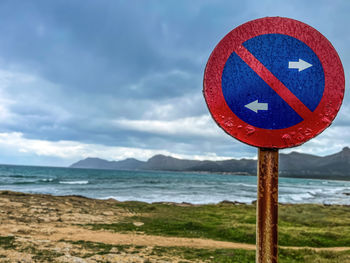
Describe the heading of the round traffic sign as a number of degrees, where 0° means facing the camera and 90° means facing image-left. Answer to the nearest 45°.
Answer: approximately 0°
